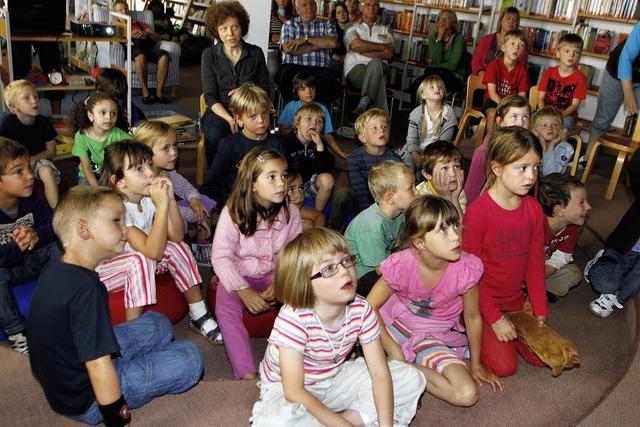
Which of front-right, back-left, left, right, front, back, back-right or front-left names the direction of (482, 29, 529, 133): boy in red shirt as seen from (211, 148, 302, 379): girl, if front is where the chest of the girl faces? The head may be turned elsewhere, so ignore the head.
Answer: left

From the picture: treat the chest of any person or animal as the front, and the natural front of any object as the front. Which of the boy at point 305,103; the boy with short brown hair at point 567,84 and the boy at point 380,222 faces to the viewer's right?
the boy at point 380,222

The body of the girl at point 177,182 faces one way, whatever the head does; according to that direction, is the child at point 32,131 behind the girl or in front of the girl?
behind

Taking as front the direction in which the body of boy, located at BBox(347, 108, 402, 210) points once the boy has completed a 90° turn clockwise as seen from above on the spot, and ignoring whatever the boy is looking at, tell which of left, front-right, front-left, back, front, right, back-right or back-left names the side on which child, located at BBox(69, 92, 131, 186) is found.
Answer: front-right

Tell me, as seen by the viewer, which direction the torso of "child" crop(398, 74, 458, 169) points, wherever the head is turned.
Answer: toward the camera

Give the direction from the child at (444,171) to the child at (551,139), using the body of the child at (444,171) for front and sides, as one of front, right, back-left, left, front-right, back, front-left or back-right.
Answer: left

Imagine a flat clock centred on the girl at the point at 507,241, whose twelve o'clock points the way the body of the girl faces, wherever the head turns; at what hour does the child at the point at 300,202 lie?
The child is roughly at 5 o'clock from the girl.

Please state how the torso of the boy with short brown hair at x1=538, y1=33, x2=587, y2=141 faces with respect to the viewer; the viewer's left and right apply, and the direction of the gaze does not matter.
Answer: facing the viewer

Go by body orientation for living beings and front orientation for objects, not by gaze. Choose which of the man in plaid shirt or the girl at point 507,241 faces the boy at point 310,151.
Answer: the man in plaid shirt

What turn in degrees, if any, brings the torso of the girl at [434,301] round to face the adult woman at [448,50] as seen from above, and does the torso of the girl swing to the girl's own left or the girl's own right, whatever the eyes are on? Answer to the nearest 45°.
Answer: approximately 135° to the girl's own left

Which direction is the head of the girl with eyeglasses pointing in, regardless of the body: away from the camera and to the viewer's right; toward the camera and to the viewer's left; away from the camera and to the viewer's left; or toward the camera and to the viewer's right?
toward the camera and to the viewer's right

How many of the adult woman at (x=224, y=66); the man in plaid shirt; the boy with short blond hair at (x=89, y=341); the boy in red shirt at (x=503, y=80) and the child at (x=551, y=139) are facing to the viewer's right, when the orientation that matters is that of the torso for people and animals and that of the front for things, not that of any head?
1

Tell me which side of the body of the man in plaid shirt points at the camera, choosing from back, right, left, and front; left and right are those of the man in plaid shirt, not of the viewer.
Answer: front

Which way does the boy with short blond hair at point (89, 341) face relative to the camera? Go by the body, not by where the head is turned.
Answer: to the viewer's right

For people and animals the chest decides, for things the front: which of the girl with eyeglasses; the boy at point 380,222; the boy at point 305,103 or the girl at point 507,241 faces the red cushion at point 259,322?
the boy at point 305,103

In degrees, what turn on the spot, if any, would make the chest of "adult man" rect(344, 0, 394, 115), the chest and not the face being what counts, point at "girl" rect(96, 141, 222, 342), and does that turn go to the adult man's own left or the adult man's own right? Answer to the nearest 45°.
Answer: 0° — they already face them

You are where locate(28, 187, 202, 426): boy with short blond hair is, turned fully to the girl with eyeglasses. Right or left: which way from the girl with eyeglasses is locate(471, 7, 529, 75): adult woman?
left
